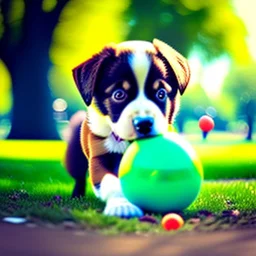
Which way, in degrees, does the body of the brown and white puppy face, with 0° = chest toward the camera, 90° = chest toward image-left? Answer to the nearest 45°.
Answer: approximately 315°
